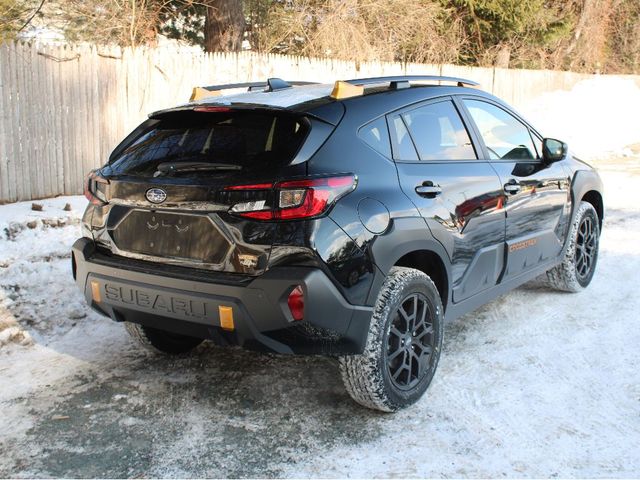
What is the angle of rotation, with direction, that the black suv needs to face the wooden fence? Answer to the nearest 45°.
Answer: approximately 90° to its left

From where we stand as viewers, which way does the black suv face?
facing away from the viewer and to the right of the viewer
